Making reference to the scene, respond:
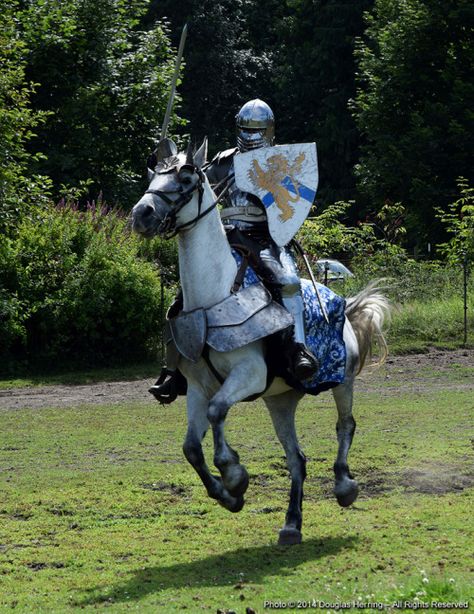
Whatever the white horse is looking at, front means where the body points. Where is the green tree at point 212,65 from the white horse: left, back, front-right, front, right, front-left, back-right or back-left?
back-right

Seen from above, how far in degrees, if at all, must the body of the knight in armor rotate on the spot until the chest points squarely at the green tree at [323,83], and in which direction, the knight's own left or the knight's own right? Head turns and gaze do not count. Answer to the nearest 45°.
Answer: approximately 135° to the knight's own right

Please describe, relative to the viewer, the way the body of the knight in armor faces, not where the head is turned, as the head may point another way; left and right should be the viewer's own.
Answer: facing the viewer and to the left of the viewer

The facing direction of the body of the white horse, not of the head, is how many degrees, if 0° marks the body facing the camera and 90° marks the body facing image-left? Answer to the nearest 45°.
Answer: approximately 45°

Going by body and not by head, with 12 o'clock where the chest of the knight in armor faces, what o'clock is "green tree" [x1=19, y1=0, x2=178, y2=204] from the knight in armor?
The green tree is roughly at 4 o'clock from the knight in armor.

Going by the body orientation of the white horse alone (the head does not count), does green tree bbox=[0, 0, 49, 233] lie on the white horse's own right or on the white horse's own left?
on the white horse's own right

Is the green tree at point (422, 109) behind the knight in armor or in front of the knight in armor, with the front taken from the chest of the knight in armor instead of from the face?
behind

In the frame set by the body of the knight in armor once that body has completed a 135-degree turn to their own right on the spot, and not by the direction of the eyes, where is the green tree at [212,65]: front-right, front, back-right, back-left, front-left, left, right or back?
front

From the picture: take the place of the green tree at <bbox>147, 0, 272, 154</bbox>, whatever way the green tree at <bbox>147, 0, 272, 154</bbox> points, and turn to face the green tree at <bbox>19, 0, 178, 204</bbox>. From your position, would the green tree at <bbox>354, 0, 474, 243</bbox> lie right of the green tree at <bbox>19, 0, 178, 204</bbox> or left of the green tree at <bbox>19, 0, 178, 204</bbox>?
left

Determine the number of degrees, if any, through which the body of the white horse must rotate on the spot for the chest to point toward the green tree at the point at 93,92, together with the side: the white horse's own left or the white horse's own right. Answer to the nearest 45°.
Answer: approximately 135° to the white horse's own right

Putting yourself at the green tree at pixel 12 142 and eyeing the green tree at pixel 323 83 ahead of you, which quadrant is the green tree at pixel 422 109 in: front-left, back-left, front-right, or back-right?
front-right

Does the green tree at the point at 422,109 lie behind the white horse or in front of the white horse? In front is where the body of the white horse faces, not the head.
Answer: behind
